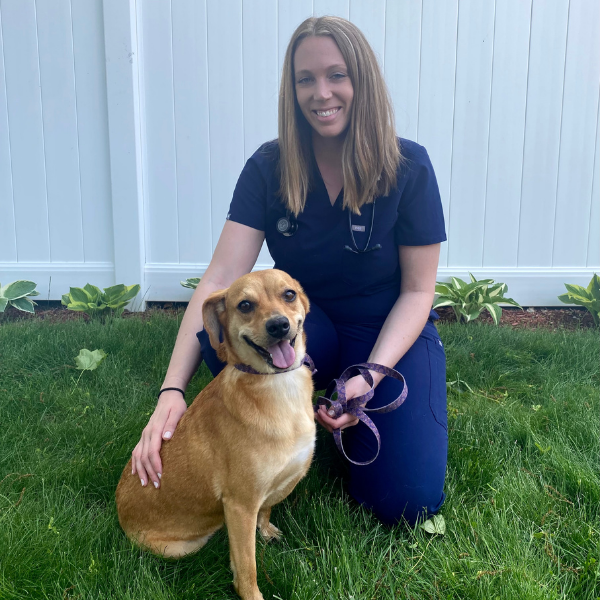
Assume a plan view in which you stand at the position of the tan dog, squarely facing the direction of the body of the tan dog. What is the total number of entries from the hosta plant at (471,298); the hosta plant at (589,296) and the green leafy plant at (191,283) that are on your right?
0

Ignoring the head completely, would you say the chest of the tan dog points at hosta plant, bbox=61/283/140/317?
no

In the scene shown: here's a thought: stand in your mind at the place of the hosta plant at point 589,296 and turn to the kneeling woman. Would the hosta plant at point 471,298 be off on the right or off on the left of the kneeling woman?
right

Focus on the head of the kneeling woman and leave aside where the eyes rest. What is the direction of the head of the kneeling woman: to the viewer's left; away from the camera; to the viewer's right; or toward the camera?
toward the camera

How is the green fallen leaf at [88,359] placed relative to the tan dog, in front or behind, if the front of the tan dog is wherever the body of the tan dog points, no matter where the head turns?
behind

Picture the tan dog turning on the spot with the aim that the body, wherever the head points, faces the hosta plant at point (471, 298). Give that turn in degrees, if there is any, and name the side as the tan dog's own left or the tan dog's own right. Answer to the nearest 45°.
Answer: approximately 90° to the tan dog's own left

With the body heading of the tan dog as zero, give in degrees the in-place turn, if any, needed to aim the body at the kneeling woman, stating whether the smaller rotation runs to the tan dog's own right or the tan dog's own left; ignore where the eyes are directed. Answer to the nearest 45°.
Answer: approximately 90° to the tan dog's own left

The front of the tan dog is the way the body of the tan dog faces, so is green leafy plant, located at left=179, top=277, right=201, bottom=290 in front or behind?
behind

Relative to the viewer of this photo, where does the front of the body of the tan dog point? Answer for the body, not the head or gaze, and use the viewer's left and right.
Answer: facing the viewer and to the right of the viewer
